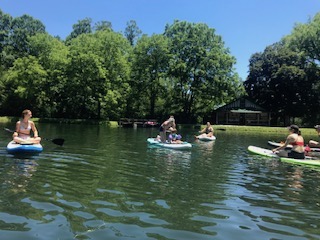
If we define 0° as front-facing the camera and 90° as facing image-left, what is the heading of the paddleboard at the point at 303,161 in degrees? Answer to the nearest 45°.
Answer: approximately 90°

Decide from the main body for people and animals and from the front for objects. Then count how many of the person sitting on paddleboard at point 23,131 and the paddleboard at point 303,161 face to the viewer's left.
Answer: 1

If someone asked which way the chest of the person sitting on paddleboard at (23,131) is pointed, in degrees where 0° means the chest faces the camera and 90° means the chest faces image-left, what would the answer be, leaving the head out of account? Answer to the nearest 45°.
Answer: approximately 0°

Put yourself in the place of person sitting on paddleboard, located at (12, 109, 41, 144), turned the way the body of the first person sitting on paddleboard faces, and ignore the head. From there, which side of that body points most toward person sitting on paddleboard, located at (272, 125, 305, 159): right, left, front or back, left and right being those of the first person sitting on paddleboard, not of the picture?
left
